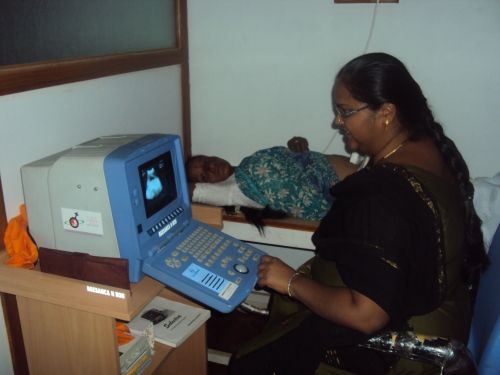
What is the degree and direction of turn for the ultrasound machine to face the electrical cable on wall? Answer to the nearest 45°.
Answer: approximately 90° to its left

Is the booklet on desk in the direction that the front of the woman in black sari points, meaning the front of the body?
yes

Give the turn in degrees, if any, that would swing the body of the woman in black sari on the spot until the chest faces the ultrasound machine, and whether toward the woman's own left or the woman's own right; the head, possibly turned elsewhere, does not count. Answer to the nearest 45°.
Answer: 0° — they already face it

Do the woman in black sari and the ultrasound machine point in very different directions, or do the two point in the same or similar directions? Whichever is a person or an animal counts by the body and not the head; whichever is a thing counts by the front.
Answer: very different directions

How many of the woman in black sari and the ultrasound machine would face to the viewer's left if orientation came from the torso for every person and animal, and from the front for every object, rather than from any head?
1

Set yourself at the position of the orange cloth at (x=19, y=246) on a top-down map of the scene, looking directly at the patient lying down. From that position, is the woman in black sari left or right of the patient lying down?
right

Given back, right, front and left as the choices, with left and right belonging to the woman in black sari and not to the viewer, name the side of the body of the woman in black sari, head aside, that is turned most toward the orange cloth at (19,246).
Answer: front

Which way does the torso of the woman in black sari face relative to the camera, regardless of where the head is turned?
to the viewer's left

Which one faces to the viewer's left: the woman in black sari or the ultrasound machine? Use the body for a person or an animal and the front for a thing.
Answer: the woman in black sari

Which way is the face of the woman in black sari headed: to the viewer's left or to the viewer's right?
to the viewer's left

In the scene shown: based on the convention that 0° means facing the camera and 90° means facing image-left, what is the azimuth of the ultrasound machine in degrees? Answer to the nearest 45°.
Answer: approximately 315°

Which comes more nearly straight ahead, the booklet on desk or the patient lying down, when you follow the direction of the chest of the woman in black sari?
the booklet on desk
